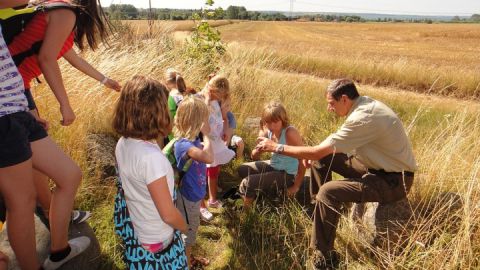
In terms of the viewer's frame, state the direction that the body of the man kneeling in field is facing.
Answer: to the viewer's left
